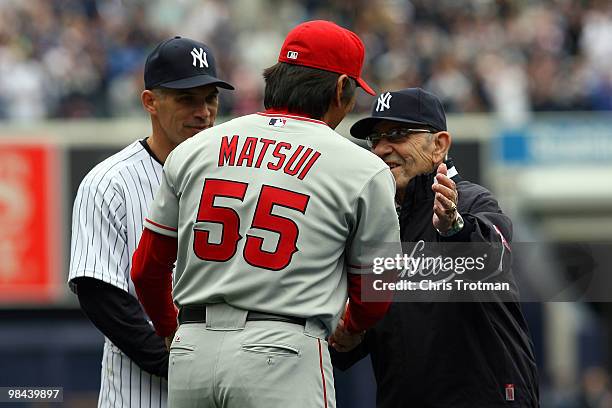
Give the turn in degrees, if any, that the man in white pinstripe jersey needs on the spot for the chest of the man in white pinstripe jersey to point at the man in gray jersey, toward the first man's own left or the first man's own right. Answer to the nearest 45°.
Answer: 0° — they already face them

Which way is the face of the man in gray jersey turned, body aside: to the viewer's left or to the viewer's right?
to the viewer's right

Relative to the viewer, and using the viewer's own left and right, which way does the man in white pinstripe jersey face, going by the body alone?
facing the viewer and to the right of the viewer

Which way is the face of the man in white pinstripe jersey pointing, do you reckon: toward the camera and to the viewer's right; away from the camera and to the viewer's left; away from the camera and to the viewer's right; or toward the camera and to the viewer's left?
toward the camera and to the viewer's right
